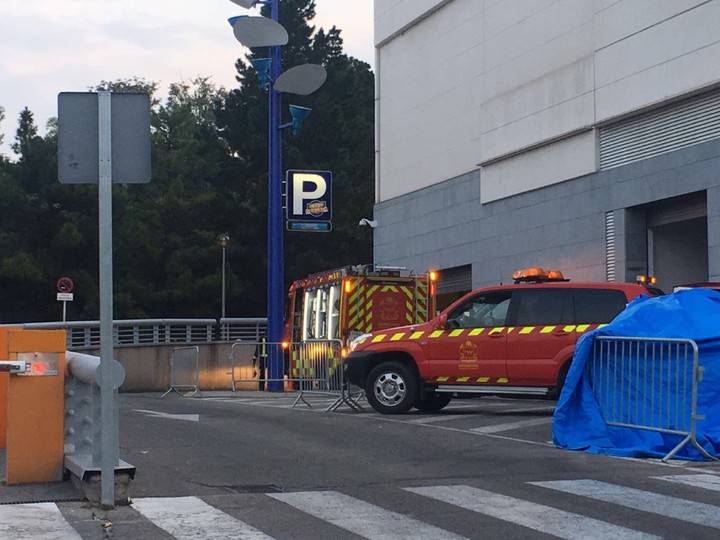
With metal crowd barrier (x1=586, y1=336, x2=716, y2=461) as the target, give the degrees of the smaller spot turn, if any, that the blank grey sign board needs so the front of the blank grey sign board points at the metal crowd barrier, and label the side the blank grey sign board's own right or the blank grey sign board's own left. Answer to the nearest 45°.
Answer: approximately 45° to the blank grey sign board's own right

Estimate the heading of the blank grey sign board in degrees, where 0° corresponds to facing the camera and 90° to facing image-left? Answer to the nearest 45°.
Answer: approximately 180°

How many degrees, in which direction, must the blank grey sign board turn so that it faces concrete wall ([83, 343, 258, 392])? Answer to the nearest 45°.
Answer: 0° — it already faces it

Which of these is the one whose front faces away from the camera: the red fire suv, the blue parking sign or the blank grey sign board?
the blank grey sign board

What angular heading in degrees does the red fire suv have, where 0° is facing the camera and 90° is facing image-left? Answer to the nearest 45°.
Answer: approximately 90°

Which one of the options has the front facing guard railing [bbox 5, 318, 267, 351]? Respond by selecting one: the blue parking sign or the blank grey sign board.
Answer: the blank grey sign board

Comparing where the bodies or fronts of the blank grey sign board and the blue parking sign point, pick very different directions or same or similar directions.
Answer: very different directions

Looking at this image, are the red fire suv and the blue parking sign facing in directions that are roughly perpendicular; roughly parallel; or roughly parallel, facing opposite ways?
roughly perpendicular

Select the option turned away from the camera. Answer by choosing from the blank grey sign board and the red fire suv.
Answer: the blank grey sign board

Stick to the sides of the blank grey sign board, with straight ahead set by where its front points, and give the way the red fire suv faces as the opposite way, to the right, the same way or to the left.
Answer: to the left
